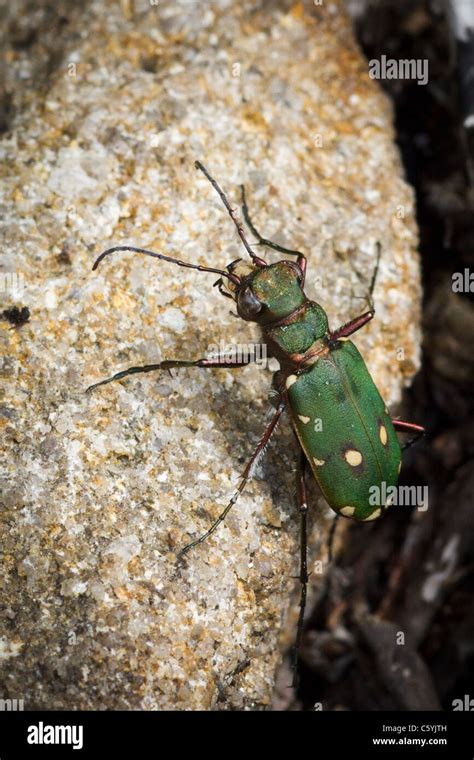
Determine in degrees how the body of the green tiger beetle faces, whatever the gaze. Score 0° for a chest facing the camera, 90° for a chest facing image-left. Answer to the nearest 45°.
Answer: approximately 135°
